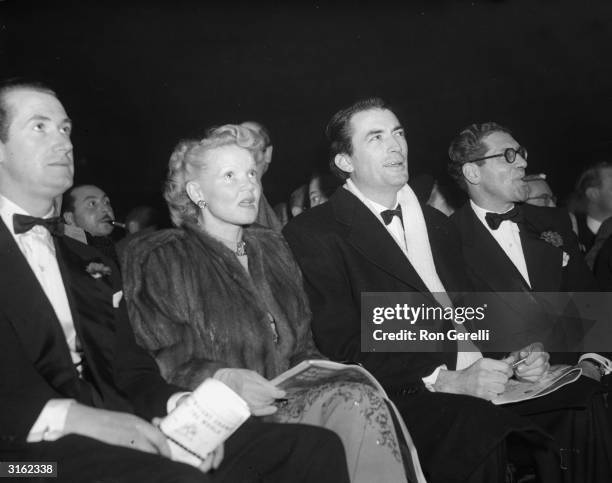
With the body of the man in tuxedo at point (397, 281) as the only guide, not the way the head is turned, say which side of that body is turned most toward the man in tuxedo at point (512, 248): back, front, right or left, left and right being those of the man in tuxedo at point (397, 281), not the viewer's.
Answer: left

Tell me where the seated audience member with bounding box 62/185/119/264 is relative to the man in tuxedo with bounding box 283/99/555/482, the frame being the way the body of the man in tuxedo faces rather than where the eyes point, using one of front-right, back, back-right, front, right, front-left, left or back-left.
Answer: back

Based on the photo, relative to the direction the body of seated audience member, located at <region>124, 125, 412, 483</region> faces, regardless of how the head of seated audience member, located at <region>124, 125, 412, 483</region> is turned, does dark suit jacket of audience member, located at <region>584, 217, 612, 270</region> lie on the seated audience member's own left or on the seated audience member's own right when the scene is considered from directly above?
on the seated audience member's own left

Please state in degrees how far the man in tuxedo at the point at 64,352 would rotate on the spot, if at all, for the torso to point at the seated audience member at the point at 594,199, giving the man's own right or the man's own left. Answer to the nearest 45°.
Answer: approximately 90° to the man's own left

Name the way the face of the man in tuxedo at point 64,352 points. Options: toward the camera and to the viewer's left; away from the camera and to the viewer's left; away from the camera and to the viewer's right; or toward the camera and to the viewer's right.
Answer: toward the camera and to the viewer's right

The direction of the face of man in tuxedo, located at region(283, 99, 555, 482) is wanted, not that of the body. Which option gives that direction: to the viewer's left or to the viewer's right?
to the viewer's right

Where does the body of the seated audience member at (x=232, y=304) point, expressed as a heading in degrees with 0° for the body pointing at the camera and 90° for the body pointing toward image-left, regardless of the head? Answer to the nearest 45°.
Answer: approximately 315°

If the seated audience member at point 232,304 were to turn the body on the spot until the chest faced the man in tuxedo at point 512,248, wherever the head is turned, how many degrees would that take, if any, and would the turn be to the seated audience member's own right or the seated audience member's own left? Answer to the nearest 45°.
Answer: approximately 90° to the seated audience member's own left

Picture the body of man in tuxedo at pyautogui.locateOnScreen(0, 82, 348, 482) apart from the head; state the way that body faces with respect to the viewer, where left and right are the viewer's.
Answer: facing the viewer and to the right of the viewer

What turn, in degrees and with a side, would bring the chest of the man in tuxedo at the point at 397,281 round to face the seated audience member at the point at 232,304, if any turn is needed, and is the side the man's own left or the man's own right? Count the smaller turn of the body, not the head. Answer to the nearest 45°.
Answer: approximately 90° to the man's own right
